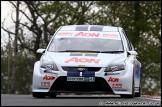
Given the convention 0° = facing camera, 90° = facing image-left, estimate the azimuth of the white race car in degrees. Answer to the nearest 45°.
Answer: approximately 0°
